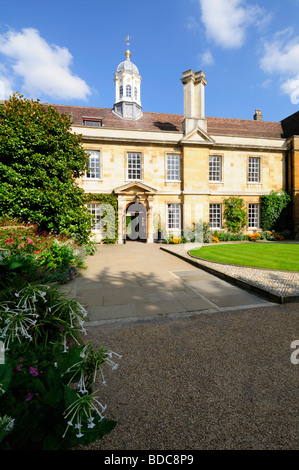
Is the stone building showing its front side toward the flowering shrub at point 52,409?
yes

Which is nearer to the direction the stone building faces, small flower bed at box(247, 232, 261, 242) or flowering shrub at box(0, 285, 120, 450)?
the flowering shrub

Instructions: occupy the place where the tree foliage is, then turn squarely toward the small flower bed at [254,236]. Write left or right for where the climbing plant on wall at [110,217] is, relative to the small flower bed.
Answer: left

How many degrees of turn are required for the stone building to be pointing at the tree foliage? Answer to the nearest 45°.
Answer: approximately 45° to its right

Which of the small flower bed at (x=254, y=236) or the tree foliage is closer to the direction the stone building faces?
the tree foliage

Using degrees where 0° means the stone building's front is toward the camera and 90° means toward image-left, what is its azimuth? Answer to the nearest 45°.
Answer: approximately 0°
